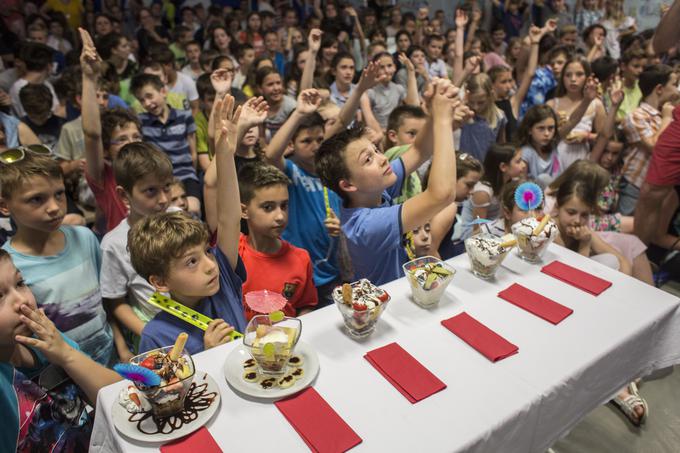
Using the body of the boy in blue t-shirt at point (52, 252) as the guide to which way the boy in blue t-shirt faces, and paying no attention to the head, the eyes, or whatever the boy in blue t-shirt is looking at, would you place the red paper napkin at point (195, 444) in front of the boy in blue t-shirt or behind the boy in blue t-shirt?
in front

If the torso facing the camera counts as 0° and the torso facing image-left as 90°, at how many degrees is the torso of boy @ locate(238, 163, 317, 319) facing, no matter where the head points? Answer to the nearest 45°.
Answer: approximately 315°

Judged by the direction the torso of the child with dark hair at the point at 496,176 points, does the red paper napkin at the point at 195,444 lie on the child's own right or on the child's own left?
on the child's own right

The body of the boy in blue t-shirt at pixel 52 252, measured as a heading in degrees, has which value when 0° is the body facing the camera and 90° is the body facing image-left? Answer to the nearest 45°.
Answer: approximately 315°

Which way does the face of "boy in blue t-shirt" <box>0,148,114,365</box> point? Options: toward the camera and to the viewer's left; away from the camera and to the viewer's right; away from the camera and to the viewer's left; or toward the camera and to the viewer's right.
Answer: toward the camera and to the viewer's right

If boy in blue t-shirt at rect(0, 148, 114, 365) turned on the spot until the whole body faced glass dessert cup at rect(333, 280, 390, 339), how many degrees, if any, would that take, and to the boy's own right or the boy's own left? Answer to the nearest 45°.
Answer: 0° — they already face it
